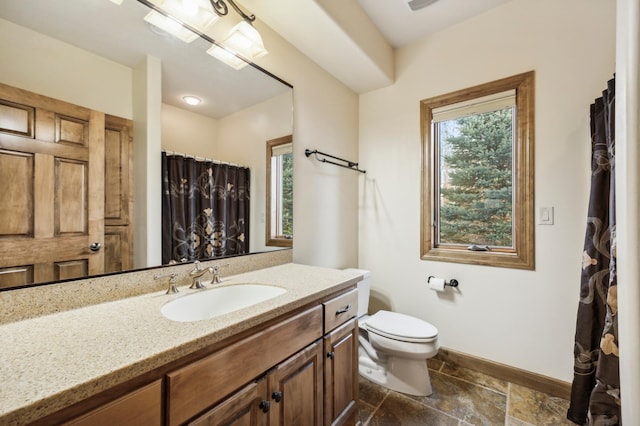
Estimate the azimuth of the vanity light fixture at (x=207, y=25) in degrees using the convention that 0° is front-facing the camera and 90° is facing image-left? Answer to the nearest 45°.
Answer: approximately 315°

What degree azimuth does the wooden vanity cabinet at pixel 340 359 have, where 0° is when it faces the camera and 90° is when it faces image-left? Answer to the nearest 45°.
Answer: approximately 315°

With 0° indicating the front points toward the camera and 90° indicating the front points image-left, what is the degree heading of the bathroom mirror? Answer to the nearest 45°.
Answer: approximately 315°
